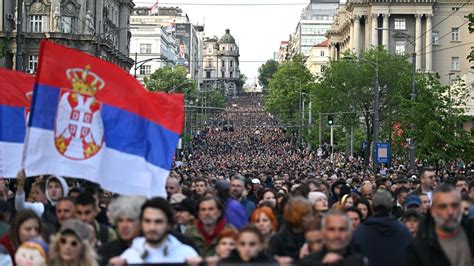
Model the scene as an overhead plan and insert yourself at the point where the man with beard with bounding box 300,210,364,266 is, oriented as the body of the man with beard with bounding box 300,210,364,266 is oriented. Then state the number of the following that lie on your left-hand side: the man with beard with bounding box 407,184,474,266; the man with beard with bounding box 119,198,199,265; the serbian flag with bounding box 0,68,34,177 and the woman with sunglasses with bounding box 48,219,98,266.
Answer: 1

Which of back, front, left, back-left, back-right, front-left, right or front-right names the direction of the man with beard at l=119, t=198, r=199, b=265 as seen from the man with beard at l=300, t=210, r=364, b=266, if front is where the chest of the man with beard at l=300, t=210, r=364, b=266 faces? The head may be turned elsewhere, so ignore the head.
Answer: right

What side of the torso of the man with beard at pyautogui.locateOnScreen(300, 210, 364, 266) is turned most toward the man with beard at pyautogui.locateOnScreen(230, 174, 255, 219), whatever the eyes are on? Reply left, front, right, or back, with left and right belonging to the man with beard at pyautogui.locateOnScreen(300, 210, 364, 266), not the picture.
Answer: back

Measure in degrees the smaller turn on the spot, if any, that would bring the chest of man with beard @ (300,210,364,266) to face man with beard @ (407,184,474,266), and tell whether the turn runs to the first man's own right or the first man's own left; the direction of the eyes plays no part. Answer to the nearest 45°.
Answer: approximately 90° to the first man's own left

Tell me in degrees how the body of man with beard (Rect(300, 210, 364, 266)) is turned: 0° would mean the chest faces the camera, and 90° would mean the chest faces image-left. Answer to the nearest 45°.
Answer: approximately 0°

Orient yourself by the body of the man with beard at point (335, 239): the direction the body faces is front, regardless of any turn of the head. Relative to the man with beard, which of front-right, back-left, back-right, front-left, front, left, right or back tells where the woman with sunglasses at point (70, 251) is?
right

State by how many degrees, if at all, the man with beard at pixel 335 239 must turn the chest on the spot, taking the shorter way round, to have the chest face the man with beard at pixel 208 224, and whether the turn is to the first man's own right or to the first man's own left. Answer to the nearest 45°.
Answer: approximately 135° to the first man's own right
